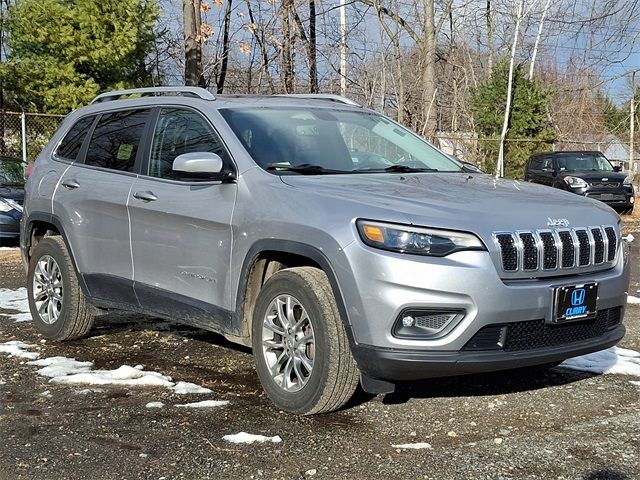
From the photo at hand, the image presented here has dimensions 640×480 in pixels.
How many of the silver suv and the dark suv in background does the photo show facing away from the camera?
0

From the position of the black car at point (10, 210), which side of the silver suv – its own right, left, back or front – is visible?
back

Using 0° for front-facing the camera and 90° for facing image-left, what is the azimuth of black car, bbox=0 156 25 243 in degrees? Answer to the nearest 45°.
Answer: approximately 315°

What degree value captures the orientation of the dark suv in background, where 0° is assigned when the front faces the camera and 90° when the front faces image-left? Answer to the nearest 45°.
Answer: approximately 315°

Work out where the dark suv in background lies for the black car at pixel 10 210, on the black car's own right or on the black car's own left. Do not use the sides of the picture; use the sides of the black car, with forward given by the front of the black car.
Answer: on the black car's own left

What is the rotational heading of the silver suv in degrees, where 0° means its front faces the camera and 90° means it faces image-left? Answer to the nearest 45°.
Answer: approximately 315°

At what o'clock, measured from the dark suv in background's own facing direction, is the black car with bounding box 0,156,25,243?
The black car is roughly at 3 o'clock from the dark suv in background.

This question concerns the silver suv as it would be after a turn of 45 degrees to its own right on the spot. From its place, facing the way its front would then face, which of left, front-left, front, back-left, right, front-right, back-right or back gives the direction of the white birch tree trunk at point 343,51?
back

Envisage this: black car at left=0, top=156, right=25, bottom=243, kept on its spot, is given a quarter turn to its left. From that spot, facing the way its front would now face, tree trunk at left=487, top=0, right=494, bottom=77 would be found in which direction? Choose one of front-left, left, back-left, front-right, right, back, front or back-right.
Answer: front

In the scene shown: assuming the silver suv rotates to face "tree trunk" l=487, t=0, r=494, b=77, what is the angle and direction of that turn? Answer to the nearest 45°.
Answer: approximately 135° to its left

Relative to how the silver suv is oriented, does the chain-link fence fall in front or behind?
behind

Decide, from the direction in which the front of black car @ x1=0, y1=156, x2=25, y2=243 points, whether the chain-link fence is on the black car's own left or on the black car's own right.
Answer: on the black car's own left

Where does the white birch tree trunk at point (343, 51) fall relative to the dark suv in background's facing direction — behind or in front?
behind
